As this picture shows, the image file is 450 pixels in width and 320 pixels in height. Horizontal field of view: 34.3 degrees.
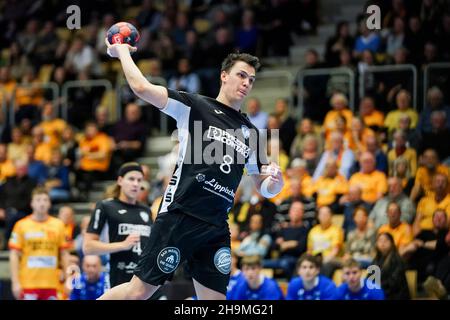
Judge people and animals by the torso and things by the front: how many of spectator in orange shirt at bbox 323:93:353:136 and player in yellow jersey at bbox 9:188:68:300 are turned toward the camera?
2

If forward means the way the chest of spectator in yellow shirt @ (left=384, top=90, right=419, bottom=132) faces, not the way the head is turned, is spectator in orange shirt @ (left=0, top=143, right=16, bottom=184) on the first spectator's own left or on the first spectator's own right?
on the first spectator's own right

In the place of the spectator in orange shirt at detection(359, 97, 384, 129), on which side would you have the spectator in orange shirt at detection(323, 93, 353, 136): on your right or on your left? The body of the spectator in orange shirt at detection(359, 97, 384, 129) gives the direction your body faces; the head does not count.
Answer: on your right
